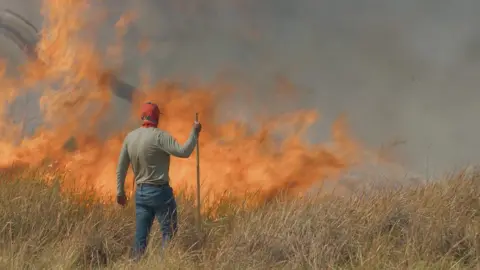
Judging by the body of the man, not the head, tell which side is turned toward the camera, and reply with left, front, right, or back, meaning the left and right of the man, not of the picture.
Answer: back
